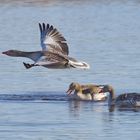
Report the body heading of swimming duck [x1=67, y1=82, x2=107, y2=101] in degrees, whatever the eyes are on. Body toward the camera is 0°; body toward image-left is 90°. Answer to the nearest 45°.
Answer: approximately 90°

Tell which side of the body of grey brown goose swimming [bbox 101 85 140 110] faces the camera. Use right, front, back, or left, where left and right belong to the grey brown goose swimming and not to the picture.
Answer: left
